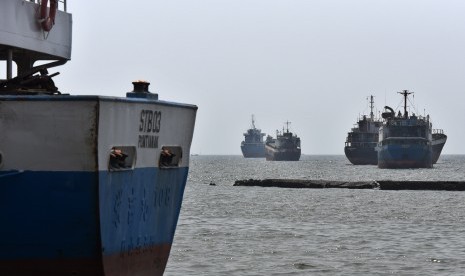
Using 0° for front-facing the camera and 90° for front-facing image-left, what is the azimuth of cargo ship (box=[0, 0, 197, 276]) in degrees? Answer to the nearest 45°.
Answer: approximately 135°
